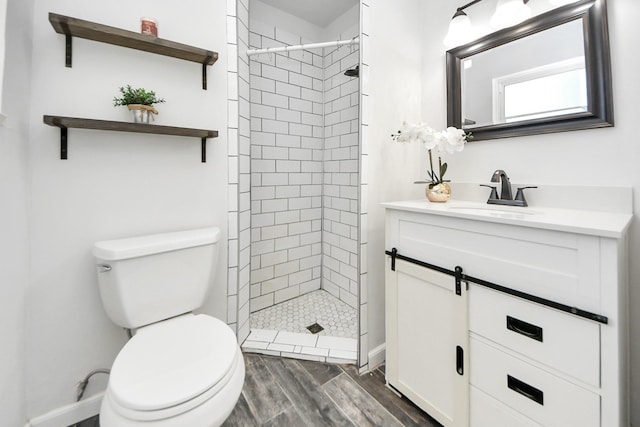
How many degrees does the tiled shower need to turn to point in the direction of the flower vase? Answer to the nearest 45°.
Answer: approximately 45° to its left

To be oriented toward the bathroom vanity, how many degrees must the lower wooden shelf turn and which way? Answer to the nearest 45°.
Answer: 0° — it already faces it

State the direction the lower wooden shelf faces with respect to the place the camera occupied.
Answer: facing the viewer and to the right of the viewer

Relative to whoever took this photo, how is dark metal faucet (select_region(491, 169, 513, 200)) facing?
facing the viewer and to the left of the viewer

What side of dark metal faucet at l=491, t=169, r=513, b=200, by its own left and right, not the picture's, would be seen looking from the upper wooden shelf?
front

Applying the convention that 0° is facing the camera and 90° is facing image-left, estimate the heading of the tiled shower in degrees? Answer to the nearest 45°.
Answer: approximately 0°

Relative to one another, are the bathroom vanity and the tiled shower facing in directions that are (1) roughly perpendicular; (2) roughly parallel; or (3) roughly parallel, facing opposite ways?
roughly perpendicular

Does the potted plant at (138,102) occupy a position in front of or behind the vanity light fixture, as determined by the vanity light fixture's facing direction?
in front

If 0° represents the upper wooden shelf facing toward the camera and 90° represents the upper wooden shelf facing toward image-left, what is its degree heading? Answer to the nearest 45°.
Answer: approximately 315°

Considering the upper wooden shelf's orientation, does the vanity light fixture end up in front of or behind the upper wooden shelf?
in front

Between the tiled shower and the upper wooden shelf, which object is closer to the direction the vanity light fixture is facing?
the upper wooden shelf
